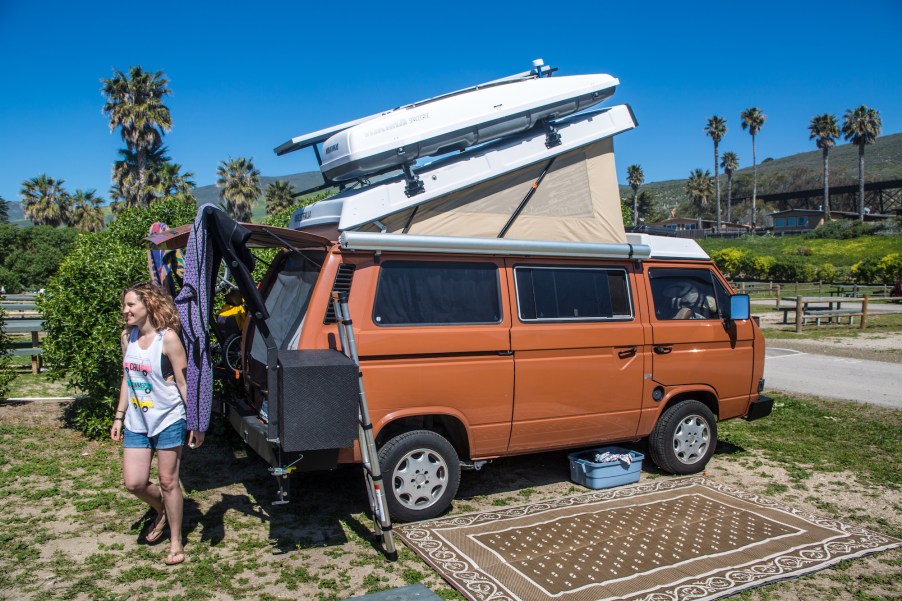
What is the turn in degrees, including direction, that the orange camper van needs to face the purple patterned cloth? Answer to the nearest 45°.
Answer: approximately 180°

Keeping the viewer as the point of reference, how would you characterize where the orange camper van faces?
facing away from the viewer and to the right of the viewer

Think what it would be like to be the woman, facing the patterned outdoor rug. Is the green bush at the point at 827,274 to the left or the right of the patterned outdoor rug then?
left

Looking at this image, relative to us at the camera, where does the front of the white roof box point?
facing away from the viewer and to the right of the viewer

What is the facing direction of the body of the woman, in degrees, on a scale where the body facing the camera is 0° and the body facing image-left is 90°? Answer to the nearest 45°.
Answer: approximately 45°

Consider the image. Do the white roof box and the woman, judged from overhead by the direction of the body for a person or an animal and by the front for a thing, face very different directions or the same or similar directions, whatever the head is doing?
very different directions

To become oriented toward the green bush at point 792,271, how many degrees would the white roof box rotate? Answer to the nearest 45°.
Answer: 0° — it already faces it

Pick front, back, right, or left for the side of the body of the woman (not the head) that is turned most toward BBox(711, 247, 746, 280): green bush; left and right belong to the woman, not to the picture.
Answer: back

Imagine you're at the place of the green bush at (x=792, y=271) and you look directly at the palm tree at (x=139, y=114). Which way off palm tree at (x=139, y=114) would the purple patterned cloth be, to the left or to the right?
left

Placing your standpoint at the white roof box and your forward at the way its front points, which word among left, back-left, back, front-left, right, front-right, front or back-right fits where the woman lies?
back

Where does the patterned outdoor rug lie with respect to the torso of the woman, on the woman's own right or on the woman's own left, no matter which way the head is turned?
on the woman's own left

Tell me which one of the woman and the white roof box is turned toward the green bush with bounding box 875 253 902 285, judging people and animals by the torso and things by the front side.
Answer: the white roof box
